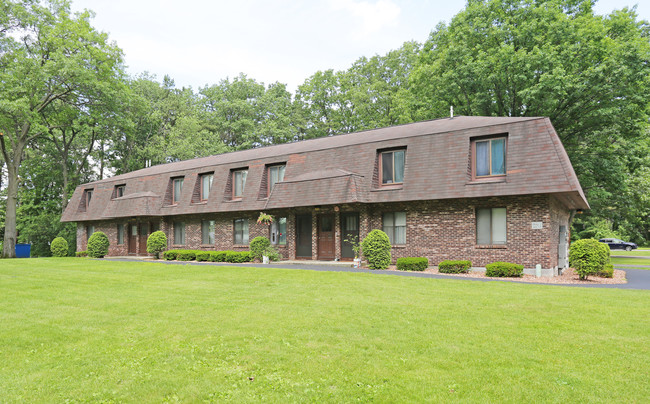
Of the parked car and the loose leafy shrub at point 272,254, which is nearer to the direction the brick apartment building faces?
the loose leafy shrub

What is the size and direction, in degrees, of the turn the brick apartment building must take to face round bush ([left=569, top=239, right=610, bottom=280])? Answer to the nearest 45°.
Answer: approximately 90° to its left

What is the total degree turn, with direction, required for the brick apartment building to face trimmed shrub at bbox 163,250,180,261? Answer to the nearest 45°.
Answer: approximately 90° to its right

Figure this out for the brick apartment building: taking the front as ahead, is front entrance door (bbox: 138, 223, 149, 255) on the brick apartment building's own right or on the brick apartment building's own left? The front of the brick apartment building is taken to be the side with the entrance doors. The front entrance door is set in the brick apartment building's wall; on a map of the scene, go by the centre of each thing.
on the brick apartment building's own right

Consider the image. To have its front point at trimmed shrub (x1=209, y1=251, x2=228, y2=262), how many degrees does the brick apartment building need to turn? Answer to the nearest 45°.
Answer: approximately 90° to its right

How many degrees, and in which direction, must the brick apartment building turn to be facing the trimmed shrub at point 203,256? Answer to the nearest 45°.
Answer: approximately 90° to its right

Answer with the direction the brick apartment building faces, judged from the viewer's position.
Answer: facing the viewer and to the left of the viewer
